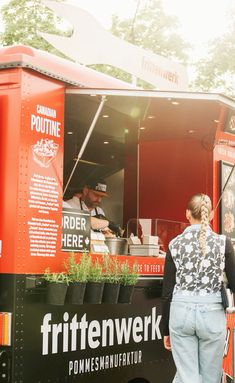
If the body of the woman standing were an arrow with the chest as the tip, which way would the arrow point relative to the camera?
away from the camera

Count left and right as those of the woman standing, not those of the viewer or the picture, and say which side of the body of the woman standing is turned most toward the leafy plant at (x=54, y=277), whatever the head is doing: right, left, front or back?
left

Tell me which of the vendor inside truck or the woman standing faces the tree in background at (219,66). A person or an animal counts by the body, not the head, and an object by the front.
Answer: the woman standing

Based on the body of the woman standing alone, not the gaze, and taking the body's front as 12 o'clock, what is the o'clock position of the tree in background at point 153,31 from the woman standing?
The tree in background is roughly at 12 o'clock from the woman standing.

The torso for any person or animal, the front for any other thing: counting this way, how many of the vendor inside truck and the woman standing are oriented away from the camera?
1

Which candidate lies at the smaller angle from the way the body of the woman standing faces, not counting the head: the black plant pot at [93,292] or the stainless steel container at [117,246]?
the stainless steel container

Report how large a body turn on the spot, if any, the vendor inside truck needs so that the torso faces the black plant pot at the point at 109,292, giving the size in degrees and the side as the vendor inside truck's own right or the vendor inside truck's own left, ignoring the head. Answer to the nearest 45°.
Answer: approximately 45° to the vendor inside truck's own right

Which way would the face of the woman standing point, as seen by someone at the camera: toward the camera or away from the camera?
away from the camera

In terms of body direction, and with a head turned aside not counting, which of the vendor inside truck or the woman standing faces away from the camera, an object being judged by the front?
the woman standing

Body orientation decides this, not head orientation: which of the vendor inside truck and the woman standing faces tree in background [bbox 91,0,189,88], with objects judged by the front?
the woman standing
